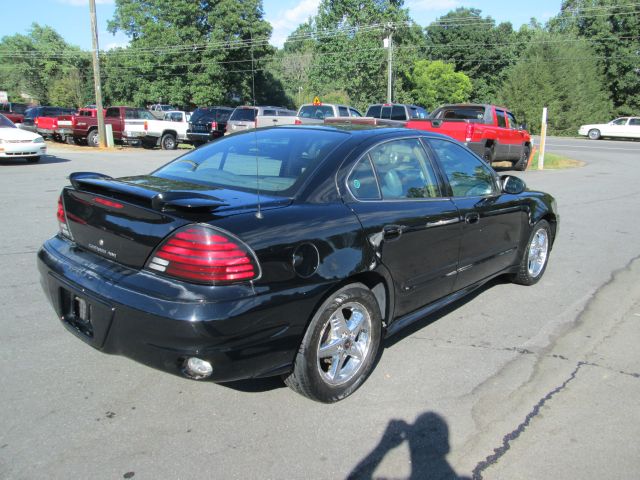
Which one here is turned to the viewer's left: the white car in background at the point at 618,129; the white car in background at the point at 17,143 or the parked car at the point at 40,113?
the white car in background at the point at 618,129

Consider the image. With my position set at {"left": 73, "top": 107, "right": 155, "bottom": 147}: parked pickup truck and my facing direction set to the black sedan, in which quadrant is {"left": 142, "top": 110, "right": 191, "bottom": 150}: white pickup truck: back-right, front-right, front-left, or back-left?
front-left

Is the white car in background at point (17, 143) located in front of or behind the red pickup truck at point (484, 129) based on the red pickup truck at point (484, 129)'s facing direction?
behind

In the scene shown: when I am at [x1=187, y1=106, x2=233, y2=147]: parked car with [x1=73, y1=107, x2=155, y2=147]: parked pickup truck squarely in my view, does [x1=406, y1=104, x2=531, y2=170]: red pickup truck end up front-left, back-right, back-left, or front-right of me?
back-left

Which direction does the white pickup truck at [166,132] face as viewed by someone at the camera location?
facing away from the viewer and to the right of the viewer

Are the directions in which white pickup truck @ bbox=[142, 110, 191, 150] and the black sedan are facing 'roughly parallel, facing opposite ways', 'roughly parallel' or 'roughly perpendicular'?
roughly parallel

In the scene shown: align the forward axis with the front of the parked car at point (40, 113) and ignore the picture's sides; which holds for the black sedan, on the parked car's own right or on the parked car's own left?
on the parked car's own right

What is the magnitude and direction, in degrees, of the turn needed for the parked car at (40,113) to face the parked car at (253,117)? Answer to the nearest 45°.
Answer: approximately 90° to its right

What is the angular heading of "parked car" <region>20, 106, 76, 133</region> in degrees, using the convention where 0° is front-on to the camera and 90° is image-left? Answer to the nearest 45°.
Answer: approximately 225°

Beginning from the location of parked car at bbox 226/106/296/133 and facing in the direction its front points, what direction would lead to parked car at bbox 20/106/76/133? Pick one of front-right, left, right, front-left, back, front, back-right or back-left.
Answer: left

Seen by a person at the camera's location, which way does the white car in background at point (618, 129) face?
facing to the left of the viewer

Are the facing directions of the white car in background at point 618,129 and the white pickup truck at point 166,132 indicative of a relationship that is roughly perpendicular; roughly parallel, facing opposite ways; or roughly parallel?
roughly perpendicular
